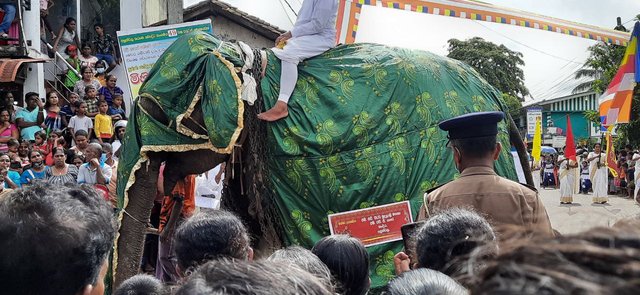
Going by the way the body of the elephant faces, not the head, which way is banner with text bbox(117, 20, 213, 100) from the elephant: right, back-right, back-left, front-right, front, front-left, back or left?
front-right

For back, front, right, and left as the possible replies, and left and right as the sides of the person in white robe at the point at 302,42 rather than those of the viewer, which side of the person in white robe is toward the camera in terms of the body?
left

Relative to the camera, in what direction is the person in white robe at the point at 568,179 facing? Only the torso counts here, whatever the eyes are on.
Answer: toward the camera

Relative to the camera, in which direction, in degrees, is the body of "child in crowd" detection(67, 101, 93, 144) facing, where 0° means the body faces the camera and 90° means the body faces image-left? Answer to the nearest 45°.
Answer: approximately 0°

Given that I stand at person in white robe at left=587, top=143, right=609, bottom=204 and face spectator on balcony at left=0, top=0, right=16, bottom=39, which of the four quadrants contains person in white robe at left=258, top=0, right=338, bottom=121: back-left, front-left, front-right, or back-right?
front-left

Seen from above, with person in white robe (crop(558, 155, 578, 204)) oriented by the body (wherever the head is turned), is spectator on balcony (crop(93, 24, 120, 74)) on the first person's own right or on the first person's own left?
on the first person's own right

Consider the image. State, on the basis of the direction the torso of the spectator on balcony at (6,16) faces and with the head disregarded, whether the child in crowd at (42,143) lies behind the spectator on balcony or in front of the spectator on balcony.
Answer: in front

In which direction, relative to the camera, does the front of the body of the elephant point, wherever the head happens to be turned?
to the viewer's left

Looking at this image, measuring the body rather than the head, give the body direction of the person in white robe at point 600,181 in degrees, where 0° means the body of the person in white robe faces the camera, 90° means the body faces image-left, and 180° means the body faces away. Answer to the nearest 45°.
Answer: approximately 0°
